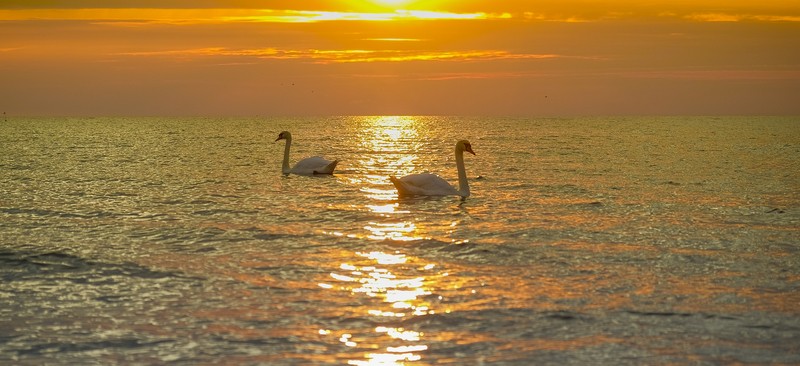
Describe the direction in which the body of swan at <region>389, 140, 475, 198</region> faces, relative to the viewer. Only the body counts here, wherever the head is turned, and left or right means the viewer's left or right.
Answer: facing to the right of the viewer
